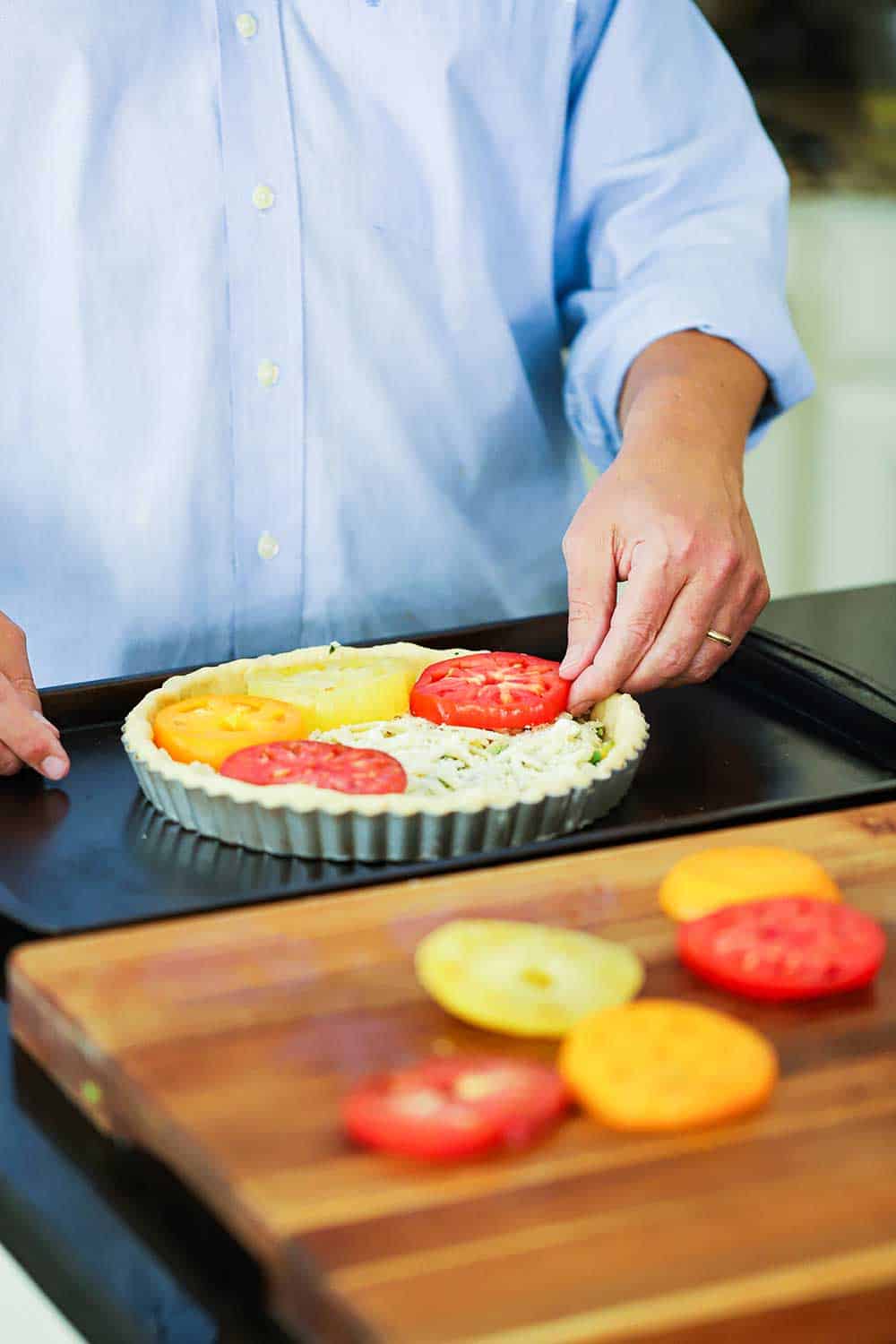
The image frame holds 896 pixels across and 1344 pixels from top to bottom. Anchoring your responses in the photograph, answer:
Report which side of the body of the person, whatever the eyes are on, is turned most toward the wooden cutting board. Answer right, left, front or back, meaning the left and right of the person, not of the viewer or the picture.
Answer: front

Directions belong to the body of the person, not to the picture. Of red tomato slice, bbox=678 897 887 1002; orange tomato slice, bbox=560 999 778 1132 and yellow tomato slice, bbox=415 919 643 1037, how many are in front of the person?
3

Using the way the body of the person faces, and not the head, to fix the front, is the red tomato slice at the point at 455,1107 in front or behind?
in front

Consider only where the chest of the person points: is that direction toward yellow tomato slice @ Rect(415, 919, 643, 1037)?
yes

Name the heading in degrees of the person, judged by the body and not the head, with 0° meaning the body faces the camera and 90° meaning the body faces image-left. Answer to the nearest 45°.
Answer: approximately 0°

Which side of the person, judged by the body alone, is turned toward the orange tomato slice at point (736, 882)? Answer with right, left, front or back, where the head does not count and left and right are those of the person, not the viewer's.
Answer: front

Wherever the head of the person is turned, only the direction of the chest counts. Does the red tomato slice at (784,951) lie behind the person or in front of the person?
in front
